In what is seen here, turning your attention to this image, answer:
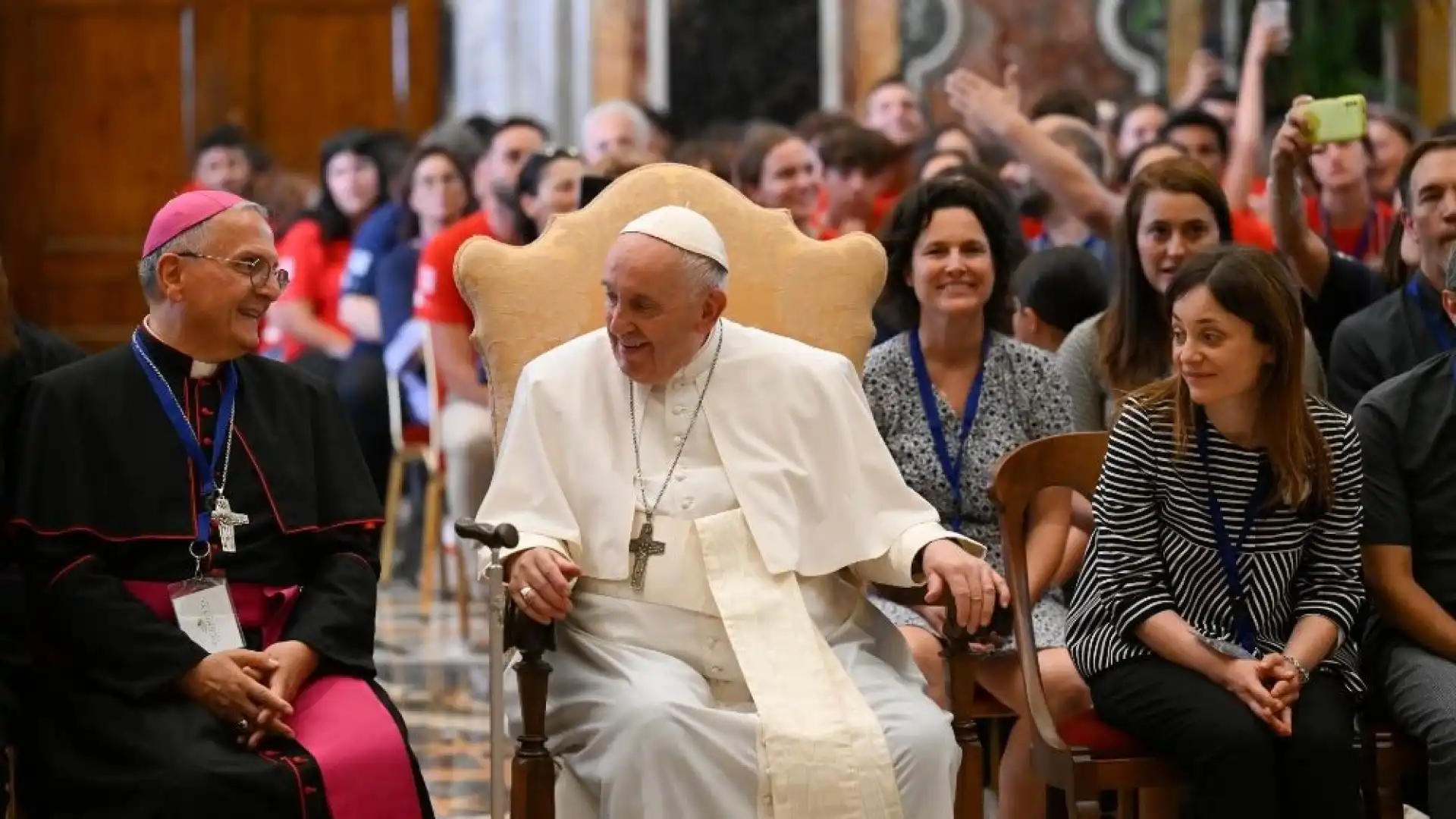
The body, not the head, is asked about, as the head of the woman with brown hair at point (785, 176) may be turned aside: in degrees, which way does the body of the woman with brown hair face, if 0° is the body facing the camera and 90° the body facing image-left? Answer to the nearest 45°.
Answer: approximately 315°

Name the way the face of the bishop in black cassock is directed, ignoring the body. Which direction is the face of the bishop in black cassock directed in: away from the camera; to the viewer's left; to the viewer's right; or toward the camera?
to the viewer's right

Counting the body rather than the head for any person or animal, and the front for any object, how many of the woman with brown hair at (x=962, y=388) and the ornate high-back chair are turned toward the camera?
2

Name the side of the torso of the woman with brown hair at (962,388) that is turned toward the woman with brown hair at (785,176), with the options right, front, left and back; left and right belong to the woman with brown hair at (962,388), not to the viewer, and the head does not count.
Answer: back

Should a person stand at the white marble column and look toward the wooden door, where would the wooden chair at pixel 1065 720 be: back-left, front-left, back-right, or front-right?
back-left

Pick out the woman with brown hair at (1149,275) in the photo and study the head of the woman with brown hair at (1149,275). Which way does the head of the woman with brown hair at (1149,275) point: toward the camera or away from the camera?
toward the camera

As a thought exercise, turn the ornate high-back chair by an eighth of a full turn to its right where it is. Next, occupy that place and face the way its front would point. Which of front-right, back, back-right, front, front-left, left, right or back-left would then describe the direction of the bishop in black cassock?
front

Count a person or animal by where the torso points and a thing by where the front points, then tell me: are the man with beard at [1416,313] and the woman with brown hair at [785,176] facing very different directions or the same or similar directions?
same or similar directions

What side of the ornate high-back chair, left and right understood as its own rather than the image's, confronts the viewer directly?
front

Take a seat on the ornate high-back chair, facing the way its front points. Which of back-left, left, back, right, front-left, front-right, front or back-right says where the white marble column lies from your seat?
back

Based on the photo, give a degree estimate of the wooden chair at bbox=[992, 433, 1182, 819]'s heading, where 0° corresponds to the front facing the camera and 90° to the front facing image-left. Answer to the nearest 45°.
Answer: approximately 315°

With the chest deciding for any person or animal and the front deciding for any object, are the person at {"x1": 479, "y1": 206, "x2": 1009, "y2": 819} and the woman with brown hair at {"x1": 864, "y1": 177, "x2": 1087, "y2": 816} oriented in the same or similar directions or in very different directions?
same or similar directions

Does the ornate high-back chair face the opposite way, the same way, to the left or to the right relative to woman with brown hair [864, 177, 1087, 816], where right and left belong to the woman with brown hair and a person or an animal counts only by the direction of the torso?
the same way

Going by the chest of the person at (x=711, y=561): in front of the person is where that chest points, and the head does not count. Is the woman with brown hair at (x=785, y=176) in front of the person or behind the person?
behind

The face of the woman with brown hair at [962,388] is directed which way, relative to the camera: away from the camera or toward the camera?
toward the camera

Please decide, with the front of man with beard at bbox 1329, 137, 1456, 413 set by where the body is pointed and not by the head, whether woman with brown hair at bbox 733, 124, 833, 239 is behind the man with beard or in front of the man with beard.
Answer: behind

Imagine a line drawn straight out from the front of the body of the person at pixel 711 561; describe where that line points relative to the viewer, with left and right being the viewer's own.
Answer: facing the viewer

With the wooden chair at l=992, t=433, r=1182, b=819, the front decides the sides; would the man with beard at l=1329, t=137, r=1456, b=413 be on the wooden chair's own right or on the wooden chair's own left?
on the wooden chair's own left
